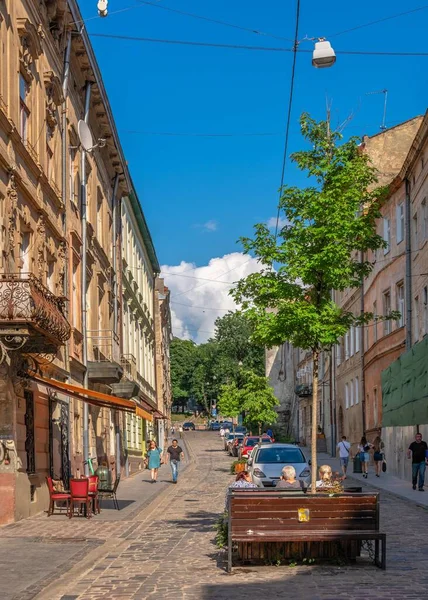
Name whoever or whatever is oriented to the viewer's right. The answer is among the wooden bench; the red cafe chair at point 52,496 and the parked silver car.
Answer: the red cafe chair

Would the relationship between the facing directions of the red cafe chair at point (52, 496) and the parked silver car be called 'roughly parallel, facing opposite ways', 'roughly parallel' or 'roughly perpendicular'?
roughly perpendicular

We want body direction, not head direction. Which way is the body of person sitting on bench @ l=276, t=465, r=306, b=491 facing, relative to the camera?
away from the camera

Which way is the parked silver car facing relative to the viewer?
toward the camera

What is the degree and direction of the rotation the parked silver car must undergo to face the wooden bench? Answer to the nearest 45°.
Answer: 0° — it already faces it

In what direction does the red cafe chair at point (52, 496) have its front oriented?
to the viewer's right

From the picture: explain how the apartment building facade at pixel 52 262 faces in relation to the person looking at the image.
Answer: facing to the right of the viewer
